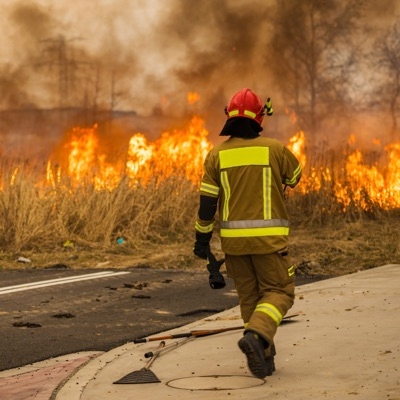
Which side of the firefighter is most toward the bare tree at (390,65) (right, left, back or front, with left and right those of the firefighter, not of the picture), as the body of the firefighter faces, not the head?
front

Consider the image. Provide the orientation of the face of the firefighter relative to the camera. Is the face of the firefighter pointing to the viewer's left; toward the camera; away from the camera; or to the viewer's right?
away from the camera

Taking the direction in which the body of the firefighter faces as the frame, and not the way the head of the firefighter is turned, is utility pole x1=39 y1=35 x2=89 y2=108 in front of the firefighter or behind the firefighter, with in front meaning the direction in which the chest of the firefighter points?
in front

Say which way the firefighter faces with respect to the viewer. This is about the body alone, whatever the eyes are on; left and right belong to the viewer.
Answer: facing away from the viewer

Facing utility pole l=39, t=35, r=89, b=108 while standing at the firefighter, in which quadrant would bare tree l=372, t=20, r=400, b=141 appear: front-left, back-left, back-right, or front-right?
front-right
